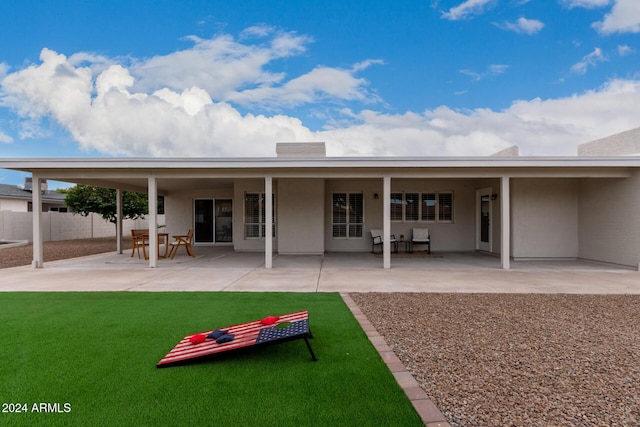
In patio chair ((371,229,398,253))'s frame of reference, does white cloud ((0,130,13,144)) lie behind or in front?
behind

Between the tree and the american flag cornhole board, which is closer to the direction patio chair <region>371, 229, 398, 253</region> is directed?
the american flag cornhole board

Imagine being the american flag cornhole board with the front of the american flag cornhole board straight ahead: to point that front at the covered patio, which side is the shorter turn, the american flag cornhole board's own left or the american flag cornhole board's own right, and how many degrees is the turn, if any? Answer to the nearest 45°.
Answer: approximately 135° to the american flag cornhole board's own right

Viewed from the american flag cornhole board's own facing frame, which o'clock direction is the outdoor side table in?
The outdoor side table is roughly at 4 o'clock from the american flag cornhole board.

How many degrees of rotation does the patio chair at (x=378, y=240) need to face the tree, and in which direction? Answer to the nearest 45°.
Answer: approximately 135° to its right

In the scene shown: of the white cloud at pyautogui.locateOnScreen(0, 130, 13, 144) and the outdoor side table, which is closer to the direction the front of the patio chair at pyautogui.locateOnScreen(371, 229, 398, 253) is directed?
the outdoor side table

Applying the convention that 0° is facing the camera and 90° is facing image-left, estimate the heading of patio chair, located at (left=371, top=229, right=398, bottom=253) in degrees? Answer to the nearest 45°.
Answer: approximately 315°

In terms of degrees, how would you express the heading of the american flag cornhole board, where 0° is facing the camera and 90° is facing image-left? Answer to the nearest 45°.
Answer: approximately 90°
